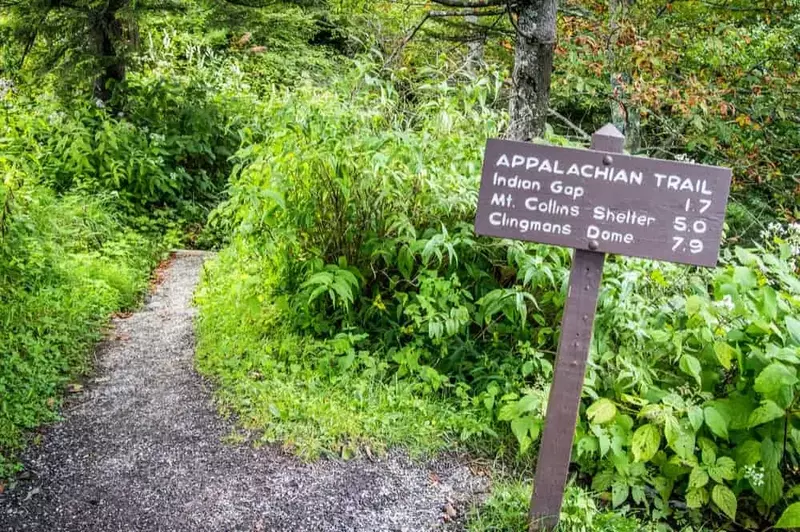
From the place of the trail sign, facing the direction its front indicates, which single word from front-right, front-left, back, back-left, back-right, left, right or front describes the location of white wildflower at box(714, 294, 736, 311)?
back-left

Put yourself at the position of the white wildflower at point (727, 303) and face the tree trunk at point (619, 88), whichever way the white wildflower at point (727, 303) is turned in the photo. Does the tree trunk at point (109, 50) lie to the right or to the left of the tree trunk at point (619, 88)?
left

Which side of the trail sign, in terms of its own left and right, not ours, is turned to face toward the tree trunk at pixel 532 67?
back

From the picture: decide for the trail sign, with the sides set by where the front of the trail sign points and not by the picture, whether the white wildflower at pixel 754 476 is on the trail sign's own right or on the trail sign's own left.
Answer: on the trail sign's own left

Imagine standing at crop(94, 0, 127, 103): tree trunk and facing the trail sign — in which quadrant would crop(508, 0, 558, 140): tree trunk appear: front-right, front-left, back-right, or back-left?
front-left

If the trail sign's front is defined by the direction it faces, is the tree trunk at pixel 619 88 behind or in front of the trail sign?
behind

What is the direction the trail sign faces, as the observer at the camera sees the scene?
facing the viewer
